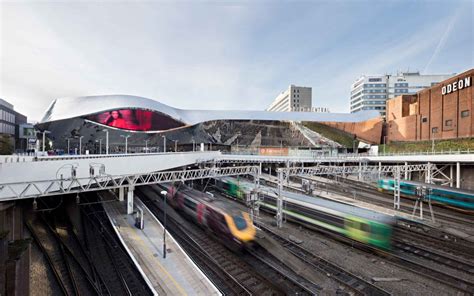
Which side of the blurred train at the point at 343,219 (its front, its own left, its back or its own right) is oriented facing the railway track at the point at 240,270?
right

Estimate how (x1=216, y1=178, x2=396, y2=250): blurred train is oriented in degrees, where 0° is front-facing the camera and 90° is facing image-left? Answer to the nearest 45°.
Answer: approximately 315°

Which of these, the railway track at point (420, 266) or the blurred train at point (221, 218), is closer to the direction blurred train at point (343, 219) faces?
the railway track

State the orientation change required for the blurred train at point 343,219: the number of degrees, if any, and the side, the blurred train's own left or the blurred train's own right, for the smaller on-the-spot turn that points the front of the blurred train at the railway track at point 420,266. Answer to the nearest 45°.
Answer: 0° — it already faces it

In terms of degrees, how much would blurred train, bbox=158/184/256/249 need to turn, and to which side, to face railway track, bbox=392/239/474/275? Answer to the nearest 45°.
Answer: approximately 45° to its left

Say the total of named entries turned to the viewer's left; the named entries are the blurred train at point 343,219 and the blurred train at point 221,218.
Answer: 0

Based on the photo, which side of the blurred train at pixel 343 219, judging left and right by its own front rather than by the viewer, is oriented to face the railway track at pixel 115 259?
right

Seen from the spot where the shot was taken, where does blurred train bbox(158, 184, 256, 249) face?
facing the viewer and to the right of the viewer

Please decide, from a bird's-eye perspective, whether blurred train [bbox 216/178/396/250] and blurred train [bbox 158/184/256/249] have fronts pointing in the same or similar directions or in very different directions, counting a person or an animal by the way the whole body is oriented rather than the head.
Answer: same or similar directions

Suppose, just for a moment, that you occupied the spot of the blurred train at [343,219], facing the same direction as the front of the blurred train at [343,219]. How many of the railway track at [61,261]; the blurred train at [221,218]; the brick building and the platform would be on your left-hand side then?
1

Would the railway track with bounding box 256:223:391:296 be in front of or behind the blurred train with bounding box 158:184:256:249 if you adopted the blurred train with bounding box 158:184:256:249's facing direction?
in front

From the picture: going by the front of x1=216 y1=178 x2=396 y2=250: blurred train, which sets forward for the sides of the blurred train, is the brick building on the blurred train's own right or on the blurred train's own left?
on the blurred train's own left
